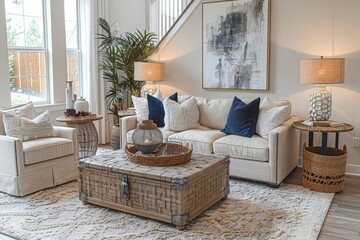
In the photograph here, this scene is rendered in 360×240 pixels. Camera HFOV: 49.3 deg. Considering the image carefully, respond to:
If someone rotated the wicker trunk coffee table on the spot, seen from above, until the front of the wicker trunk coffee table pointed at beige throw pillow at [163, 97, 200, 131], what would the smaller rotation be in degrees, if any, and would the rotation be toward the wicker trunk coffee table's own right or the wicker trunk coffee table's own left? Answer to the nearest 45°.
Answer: approximately 135° to the wicker trunk coffee table's own right

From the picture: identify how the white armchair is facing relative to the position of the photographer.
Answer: facing the viewer and to the right of the viewer

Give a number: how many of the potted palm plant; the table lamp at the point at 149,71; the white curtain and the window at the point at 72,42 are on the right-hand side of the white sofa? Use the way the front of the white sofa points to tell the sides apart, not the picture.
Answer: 4

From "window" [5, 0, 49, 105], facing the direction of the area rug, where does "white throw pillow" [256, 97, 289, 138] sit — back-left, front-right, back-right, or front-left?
front-left

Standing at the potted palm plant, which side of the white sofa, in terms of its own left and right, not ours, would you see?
right

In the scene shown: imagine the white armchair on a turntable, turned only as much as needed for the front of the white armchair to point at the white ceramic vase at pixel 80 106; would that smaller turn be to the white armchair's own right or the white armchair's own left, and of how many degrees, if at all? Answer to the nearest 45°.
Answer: approximately 90° to the white armchair's own left

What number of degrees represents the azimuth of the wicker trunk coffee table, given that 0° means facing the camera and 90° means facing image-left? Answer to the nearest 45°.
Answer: approximately 45°

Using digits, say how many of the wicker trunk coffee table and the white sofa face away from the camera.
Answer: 0

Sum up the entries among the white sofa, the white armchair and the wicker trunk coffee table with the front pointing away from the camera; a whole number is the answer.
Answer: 0

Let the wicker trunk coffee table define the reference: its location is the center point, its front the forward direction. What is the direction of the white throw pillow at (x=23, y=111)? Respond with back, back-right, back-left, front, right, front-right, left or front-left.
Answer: right

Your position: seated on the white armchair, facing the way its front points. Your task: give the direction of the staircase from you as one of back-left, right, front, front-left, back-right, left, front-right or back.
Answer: left

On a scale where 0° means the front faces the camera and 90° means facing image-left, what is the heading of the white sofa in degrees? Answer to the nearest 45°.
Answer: approximately 45°

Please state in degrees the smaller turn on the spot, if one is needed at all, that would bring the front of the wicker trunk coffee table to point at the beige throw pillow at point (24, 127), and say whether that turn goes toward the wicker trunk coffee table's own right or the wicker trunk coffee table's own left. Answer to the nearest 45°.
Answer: approximately 90° to the wicker trunk coffee table's own right

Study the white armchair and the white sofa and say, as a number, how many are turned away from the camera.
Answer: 0

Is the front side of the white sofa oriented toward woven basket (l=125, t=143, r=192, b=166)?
yes

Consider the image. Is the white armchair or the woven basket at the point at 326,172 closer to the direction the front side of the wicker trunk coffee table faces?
the white armchair
